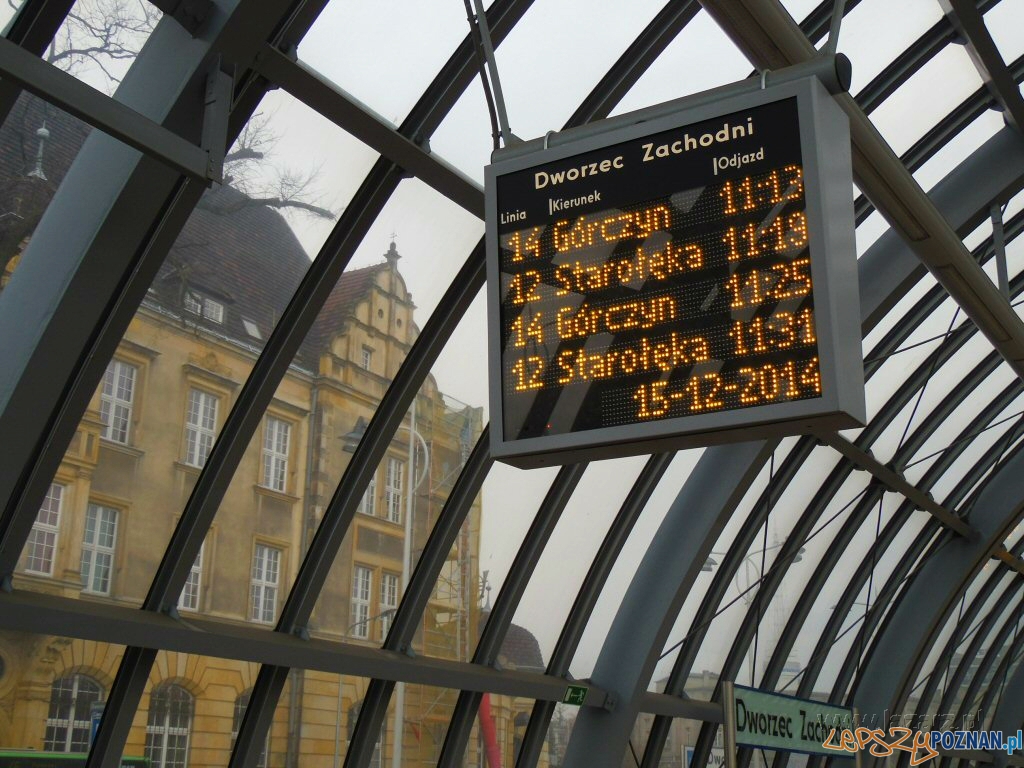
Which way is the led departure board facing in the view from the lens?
facing the viewer and to the left of the viewer
